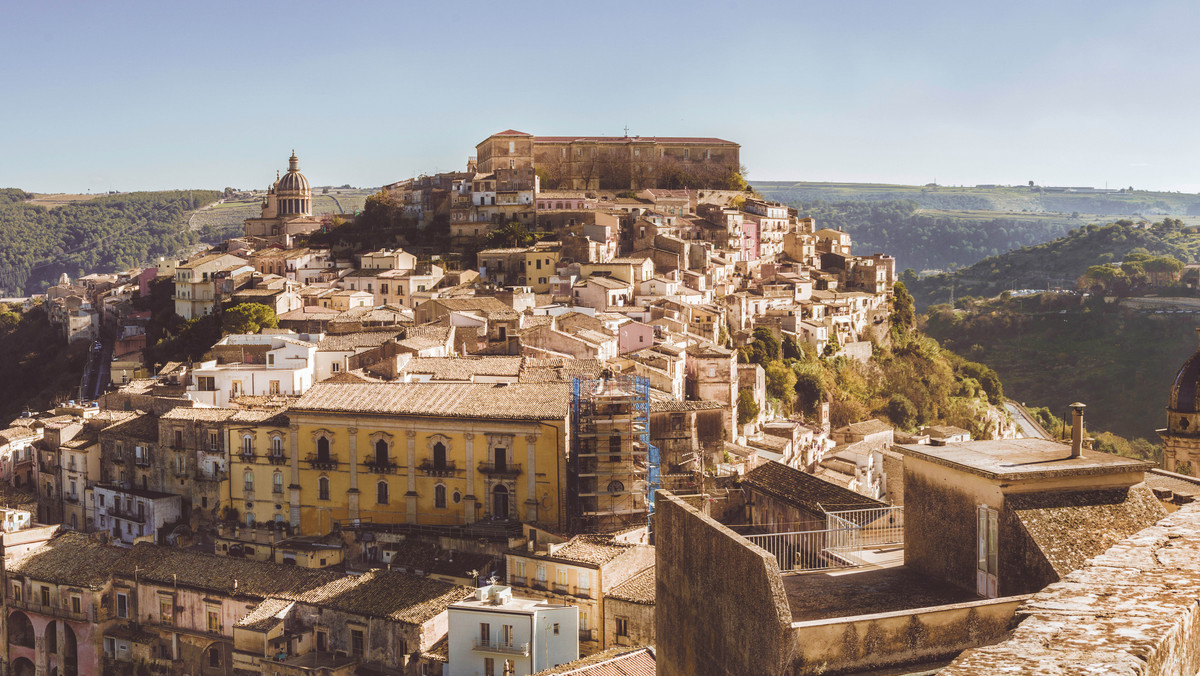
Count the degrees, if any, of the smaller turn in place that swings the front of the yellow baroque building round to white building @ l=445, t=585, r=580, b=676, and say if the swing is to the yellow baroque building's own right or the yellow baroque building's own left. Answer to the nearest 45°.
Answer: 0° — it already faces it

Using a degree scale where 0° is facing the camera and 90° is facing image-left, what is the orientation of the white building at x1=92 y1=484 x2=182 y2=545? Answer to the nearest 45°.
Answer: approximately 45°

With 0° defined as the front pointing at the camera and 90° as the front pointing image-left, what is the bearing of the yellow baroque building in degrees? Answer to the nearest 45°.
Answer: approximately 0°

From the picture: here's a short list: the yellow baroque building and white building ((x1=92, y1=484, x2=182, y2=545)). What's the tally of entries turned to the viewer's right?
0

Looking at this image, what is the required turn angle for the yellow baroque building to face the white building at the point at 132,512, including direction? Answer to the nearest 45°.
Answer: approximately 135° to its right

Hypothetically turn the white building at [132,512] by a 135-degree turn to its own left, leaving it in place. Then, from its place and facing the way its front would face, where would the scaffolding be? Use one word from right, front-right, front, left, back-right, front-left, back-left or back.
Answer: front-right

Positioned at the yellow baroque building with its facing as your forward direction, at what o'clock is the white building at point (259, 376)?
The white building is roughly at 5 o'clock from the yellow baroque building.

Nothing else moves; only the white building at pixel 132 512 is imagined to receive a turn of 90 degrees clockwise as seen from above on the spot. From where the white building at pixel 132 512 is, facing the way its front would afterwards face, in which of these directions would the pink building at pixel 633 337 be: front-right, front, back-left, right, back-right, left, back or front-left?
back-right

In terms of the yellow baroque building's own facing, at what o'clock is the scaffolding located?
The scaffolding is roughly at 10 o'clock from the yellow baroque building.

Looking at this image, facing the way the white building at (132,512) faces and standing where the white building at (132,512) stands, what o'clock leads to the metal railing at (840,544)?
The metal railing is roughly at 10 o'clock from the white building.

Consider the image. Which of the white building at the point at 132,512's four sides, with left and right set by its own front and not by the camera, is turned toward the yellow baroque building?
left

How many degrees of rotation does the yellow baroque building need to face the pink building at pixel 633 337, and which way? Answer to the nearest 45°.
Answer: approximately 135° to its left
